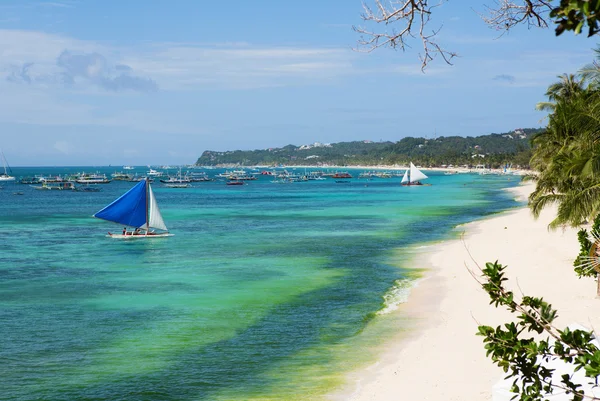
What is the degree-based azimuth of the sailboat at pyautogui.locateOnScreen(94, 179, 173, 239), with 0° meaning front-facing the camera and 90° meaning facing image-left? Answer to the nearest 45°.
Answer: approximately 270°

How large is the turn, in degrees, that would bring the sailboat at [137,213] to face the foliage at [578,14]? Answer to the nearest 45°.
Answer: approximately 90° to its right
